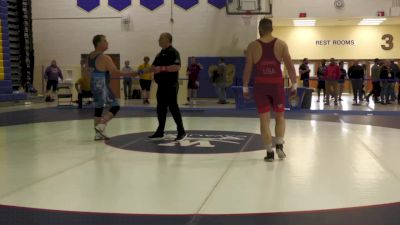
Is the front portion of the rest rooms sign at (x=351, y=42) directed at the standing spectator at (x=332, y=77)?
yes

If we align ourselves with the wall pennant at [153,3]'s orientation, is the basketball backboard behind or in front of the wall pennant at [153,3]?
in front

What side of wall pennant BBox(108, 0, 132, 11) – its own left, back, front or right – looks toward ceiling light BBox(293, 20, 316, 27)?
left

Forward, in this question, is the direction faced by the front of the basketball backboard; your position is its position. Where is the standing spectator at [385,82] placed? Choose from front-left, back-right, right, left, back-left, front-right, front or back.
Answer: left

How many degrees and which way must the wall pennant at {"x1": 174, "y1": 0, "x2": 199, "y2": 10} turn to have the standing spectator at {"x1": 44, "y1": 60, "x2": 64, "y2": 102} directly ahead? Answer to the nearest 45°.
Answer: approximately 45° to its right

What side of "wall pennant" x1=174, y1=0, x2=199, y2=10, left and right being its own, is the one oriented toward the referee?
front

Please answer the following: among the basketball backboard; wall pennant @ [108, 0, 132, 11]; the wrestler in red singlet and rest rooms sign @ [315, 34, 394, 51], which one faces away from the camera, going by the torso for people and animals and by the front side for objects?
the wrestler in red singlet

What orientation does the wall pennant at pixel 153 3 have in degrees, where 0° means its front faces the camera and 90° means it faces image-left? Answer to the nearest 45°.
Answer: approximately 0°

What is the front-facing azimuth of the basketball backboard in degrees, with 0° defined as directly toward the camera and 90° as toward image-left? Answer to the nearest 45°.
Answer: approximately 0°

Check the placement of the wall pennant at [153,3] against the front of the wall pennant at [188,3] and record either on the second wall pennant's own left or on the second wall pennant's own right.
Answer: on the second wall pennant's own right
